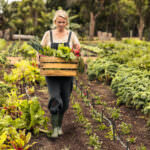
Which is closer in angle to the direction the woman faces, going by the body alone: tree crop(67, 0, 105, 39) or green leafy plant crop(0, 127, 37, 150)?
the green leafy plant

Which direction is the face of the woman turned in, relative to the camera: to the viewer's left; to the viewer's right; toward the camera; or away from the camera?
toward the camera

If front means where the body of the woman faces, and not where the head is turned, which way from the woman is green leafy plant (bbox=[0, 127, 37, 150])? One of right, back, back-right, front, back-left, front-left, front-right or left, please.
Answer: front-right

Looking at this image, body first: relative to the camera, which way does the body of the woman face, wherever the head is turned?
toward the camera

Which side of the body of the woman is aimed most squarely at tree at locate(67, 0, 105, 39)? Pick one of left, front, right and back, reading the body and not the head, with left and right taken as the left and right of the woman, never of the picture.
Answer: back
